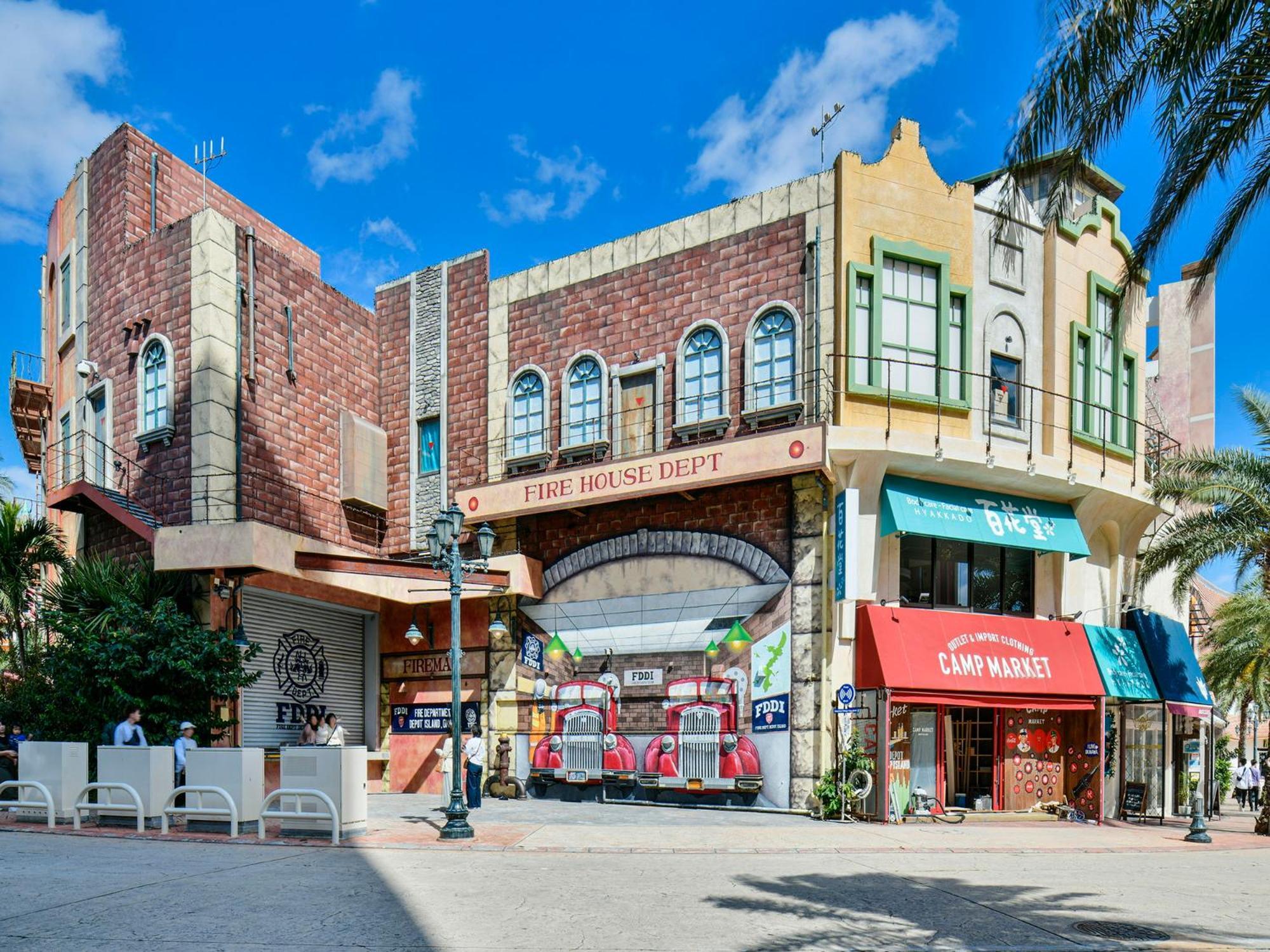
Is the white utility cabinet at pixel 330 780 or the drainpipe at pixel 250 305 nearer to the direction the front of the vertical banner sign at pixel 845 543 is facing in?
the white utility cabinet

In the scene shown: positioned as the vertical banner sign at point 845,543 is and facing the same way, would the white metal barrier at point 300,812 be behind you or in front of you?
in front

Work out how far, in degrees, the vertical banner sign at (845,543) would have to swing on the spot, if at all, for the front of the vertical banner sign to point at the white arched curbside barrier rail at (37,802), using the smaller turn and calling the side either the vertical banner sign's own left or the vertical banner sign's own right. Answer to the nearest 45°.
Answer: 0° — it already faces it

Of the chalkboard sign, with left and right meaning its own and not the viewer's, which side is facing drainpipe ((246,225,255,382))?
right

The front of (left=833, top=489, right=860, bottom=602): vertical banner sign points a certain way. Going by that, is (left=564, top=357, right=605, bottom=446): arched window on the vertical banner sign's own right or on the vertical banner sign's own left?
on the vertical banner sign's own right

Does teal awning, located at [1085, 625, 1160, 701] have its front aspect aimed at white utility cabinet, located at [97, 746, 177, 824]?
no

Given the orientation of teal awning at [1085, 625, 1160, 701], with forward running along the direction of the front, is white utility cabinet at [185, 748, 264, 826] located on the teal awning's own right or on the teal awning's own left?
on the teal awning's own right

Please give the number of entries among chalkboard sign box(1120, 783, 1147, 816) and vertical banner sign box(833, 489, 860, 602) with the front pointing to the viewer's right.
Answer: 0

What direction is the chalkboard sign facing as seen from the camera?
toward the camera

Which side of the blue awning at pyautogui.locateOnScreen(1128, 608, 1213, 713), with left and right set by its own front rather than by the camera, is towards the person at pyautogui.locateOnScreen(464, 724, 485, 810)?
right

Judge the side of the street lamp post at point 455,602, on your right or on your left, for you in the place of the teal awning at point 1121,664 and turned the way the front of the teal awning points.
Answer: on your right

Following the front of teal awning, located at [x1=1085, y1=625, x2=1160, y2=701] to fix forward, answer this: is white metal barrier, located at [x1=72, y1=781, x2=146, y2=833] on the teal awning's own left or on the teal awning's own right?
on the teal awning's own right
